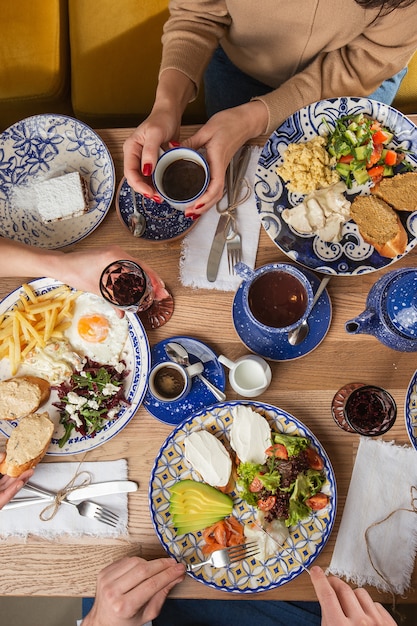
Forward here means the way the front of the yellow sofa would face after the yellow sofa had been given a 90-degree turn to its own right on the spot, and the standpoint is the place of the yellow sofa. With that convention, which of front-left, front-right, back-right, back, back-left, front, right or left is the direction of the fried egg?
left

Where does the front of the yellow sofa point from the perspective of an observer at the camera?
facing the viewer

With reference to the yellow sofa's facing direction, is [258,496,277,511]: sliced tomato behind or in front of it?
in front

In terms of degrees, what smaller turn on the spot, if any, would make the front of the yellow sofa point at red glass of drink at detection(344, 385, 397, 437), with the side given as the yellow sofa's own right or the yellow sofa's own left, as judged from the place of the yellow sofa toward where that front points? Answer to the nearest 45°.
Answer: approximately 45° to the yellow sofa's own left

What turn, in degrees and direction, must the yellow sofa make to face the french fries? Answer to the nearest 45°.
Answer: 0° — it already faces it

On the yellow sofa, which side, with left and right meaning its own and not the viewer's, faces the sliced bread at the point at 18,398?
front

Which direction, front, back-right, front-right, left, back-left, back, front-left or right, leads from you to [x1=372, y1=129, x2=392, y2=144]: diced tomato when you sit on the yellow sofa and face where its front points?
front-left

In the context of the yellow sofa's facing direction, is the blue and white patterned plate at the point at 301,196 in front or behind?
in front

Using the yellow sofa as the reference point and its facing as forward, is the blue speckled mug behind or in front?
in front

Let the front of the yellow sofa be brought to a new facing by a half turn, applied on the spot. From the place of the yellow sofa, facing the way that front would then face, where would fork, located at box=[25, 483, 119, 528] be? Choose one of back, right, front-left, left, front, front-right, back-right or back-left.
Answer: back

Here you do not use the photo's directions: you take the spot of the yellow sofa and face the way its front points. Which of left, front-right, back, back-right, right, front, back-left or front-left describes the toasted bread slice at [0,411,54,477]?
front
